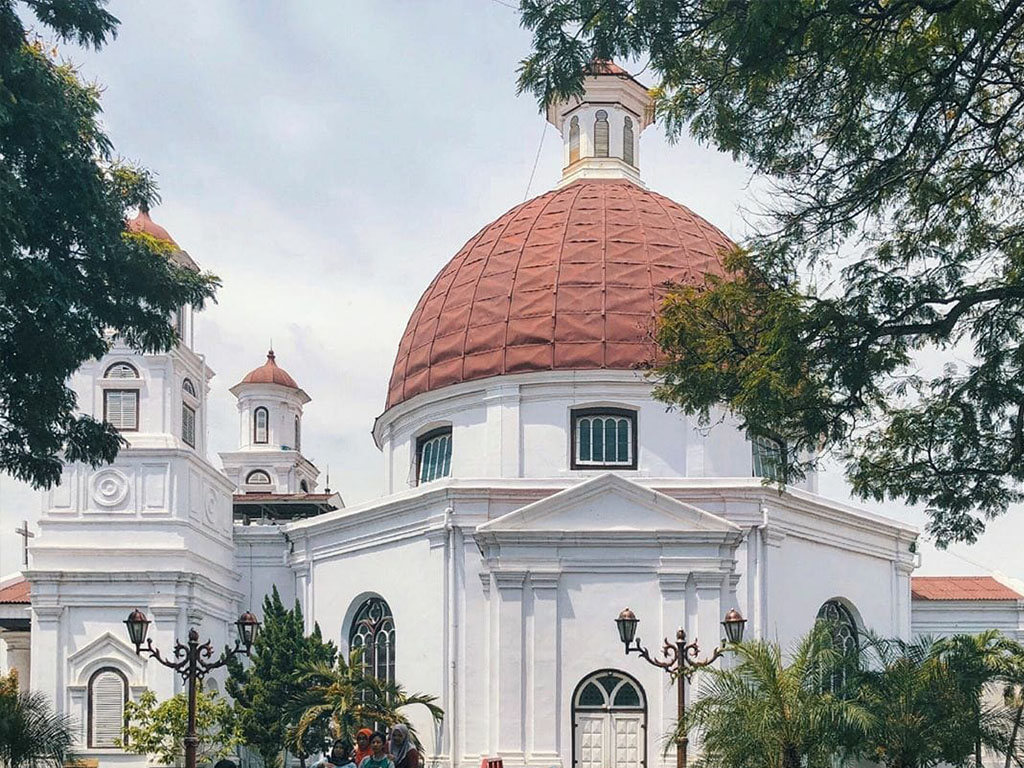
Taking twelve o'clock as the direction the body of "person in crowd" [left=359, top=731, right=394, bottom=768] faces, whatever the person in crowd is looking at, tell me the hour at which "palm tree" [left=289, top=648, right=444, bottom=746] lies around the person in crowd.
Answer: The palm tree is roughly at 6 o'clock from the person in crowd.

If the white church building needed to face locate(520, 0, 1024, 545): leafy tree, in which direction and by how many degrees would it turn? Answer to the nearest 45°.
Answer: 0° — it already faces it

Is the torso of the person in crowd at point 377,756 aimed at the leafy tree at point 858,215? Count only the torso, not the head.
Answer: no

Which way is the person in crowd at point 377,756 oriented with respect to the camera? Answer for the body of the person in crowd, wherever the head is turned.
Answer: toward the camera

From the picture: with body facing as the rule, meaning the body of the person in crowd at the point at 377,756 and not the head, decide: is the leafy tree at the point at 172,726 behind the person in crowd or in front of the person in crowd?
behind
